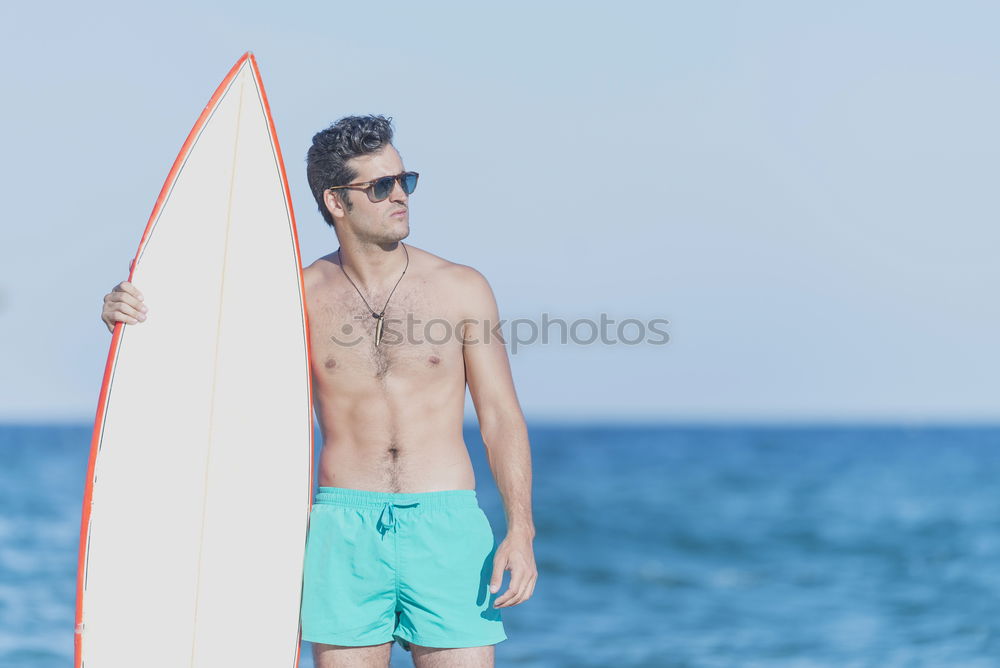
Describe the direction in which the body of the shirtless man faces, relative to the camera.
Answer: toward the camera
